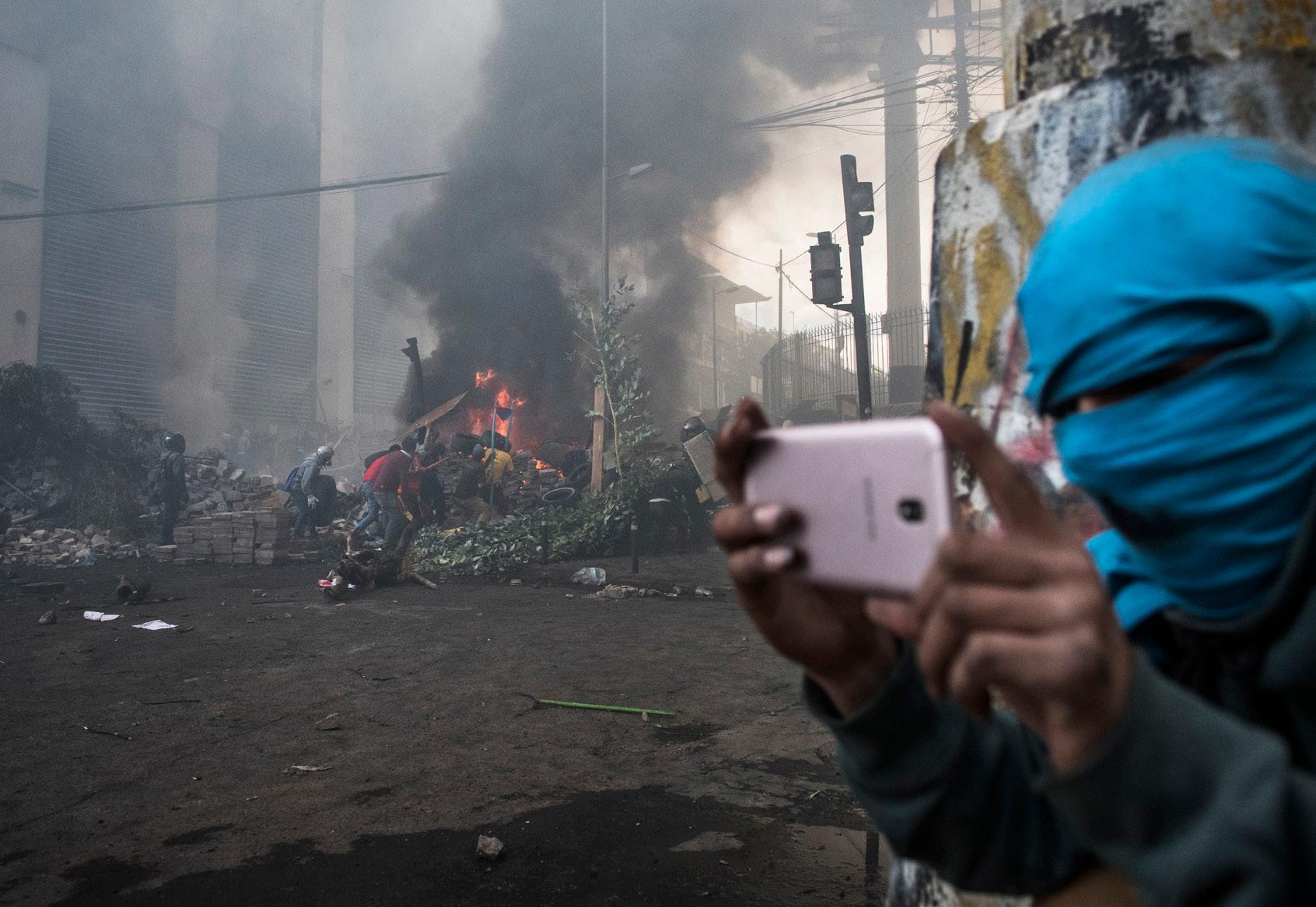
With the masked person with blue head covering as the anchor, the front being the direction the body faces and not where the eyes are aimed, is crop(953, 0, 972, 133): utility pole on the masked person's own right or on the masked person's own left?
on the masked person's own right

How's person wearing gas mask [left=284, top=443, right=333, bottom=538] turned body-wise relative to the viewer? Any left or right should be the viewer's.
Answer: facing to the right of the viewer

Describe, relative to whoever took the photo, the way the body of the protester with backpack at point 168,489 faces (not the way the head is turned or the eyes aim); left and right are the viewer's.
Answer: facing away from the viewer and to the right of the viewer

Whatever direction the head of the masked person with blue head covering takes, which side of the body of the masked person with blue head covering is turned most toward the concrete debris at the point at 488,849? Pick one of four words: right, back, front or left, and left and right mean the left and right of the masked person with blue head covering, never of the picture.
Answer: right

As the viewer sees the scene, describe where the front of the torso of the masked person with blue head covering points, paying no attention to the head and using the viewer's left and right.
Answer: facing the viewer and to the left of the viewer
